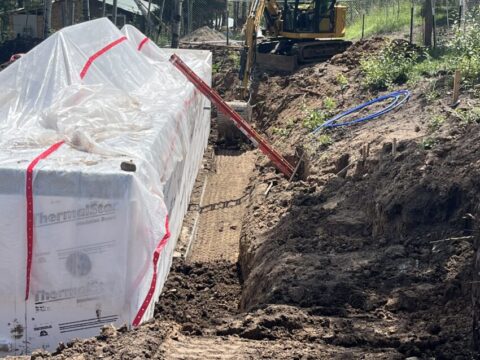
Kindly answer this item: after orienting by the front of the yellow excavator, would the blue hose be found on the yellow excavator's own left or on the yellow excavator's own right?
on the yellow excavator's own left

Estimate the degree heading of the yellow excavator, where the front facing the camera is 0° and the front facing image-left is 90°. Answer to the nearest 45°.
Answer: approximately 45°

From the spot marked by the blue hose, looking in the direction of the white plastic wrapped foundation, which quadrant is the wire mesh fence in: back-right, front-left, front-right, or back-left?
back-right

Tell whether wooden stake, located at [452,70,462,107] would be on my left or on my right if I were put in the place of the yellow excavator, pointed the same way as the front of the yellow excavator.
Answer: on my left

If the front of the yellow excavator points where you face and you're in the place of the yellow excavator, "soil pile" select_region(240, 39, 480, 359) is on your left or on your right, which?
on your left

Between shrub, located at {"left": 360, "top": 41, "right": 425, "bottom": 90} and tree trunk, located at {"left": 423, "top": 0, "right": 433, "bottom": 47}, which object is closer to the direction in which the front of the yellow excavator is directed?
the shrub

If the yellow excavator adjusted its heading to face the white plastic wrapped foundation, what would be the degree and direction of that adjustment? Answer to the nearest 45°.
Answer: approximately 45° to its left

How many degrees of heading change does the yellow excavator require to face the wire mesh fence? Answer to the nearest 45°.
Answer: approximately 135° to its right
